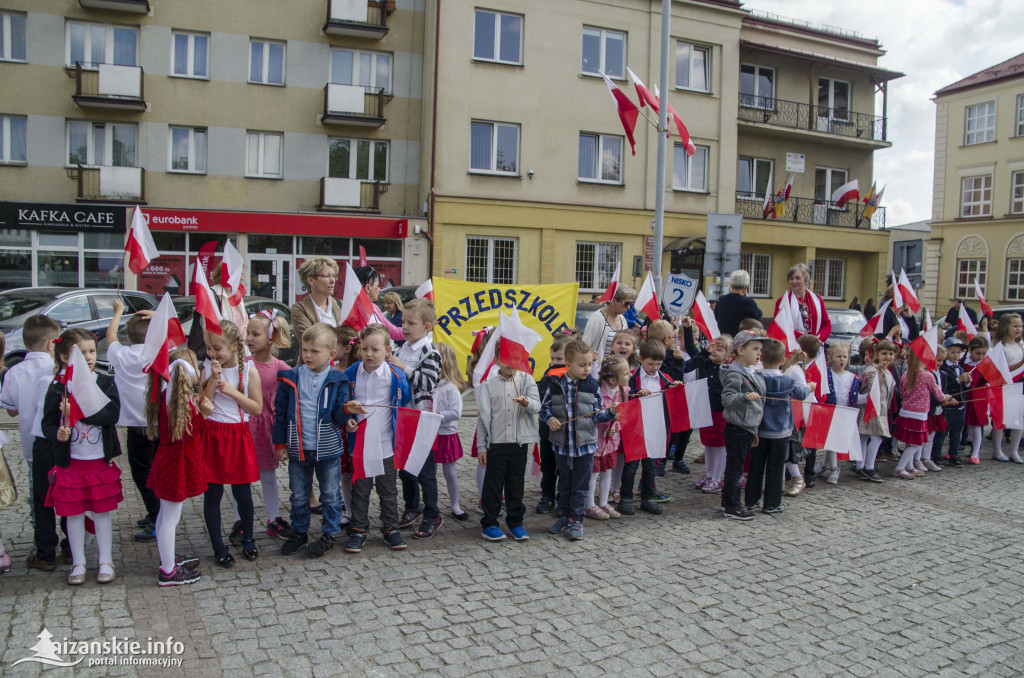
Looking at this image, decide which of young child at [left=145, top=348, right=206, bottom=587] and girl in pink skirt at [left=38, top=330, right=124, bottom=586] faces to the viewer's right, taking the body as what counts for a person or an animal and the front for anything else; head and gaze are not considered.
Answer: the young child

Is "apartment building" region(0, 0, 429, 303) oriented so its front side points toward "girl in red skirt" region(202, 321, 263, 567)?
yes

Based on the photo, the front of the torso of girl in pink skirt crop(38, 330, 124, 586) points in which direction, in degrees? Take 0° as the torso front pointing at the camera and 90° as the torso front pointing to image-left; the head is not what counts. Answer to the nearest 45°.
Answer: approximately 0°

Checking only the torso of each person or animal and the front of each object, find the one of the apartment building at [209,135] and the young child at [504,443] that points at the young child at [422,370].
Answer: the apartment building

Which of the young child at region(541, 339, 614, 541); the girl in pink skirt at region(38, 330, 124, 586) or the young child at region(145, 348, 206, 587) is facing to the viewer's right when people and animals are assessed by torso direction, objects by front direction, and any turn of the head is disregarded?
the young child at region(145, 348, 206, 587)

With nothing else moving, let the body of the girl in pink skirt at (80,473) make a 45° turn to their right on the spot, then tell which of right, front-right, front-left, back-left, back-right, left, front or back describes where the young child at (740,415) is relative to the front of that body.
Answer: back-left

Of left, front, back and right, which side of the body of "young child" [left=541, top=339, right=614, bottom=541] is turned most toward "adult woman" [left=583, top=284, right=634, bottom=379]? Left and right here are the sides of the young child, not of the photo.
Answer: back

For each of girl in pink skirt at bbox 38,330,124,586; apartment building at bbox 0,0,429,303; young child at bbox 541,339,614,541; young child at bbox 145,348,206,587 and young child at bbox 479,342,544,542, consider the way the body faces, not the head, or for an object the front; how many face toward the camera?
4

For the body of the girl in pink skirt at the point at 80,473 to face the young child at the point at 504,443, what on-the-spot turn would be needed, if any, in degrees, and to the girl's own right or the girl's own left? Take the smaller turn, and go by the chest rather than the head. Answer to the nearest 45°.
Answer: approximately 90° to the girl's own left

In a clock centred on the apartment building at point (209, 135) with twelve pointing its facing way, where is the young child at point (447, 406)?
The young child is roughly at 12 o'clock from the apartment building.

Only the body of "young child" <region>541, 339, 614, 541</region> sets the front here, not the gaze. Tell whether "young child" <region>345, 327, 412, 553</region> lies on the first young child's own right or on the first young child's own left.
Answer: on the first young child's own right

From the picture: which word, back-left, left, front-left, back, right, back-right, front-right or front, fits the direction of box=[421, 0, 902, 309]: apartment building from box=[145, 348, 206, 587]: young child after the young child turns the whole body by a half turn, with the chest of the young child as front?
back-right

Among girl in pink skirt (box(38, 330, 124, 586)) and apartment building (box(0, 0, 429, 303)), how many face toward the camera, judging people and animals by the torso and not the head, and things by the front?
2

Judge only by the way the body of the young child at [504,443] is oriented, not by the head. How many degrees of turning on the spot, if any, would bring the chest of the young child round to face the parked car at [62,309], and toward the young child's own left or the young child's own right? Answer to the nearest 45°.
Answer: approximately 135° to the young child's own right
